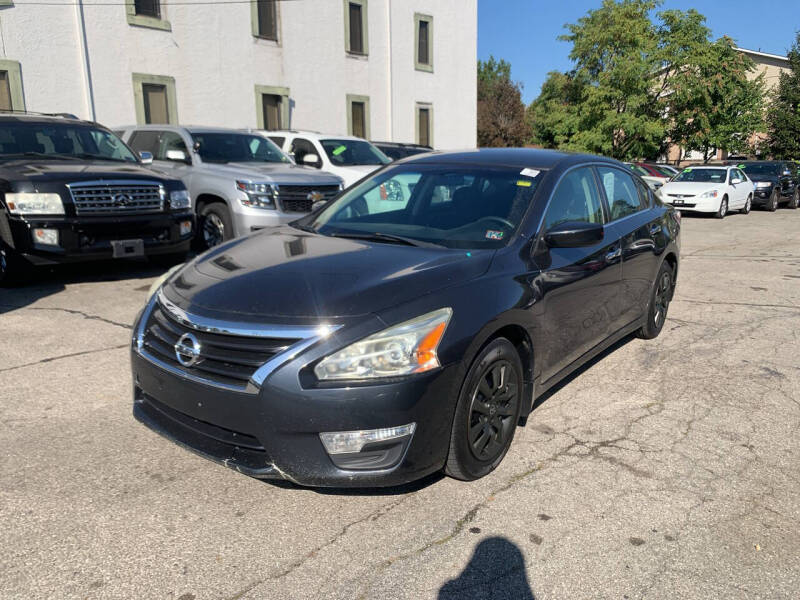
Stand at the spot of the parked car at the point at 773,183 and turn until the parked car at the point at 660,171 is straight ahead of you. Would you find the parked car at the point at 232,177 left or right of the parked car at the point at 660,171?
left

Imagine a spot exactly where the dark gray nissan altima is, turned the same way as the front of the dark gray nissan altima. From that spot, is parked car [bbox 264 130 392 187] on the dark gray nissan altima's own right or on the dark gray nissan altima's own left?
on the dark gray nissan altima's own right

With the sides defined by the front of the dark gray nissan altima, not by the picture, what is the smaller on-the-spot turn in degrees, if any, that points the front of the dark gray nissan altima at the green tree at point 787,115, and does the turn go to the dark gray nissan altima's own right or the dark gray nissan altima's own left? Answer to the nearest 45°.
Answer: approximately 180°

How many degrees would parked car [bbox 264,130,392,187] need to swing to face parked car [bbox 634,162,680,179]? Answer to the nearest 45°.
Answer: approximately 90° to its left

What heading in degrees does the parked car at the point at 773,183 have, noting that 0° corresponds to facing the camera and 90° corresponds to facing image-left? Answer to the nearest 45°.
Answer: approximately 45°

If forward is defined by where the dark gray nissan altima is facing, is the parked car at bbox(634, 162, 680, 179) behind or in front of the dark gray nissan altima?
behind

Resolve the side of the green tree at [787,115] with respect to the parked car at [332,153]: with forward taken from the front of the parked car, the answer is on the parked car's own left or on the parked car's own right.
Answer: on the parked car's own left
